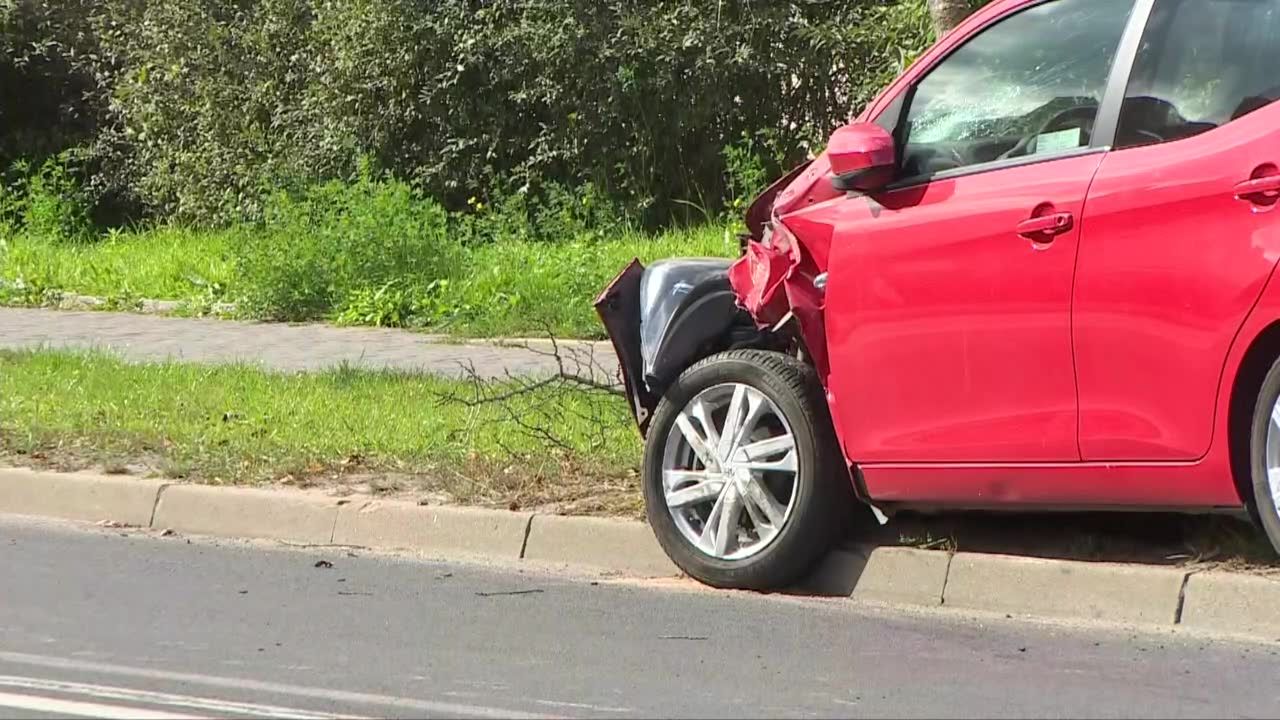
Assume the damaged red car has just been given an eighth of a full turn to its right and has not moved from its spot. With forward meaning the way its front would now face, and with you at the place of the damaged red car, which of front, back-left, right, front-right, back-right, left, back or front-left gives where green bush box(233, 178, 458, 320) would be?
front

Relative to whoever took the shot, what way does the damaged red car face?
facing to the left of the viewer

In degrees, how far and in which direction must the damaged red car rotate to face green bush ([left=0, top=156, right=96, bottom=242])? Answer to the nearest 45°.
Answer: approximately 45° to its right
